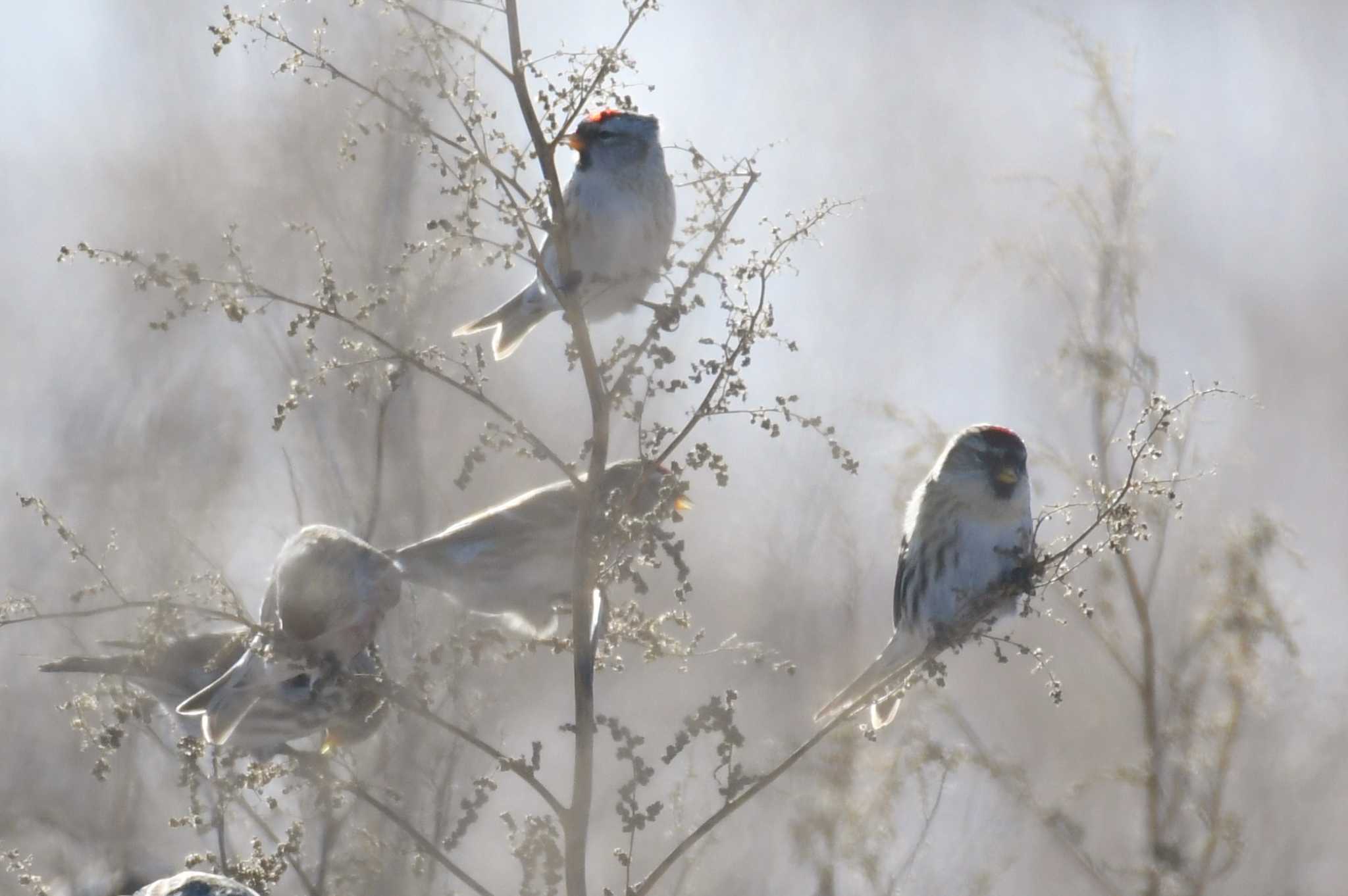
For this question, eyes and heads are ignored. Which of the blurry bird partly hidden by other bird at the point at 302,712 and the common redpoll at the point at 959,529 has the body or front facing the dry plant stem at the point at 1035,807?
the blurry bird partly hidden by other bird

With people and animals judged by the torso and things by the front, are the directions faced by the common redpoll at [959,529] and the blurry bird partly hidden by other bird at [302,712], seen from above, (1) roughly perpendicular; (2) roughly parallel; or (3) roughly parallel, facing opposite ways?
roughly perpendicular

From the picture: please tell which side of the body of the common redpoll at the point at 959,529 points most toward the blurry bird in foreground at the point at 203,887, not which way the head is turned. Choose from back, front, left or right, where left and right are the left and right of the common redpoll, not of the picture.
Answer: right

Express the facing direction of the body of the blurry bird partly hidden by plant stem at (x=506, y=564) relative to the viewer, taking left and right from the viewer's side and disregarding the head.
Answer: facing to the right of the viewer

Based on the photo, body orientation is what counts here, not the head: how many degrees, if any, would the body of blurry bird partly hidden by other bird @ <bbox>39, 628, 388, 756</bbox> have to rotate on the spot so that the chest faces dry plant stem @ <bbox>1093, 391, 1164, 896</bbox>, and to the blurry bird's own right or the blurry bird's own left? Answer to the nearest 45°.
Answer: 0° — it already faces it

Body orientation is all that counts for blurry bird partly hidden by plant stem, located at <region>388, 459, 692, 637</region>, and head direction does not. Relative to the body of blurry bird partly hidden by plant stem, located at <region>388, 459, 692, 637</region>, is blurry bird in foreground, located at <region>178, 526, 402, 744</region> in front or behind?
behind

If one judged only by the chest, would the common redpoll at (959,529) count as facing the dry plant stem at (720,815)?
no

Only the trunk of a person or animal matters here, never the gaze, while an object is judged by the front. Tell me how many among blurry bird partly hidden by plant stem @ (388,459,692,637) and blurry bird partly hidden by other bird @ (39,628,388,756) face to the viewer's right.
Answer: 2

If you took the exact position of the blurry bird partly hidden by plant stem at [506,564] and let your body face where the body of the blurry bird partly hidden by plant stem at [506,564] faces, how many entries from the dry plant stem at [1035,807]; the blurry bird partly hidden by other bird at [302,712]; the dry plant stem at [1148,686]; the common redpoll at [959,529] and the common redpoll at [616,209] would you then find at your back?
1

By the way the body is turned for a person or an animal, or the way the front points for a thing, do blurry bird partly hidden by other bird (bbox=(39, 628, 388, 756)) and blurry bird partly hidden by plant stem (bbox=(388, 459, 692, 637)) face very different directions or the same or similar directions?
same or similar directions

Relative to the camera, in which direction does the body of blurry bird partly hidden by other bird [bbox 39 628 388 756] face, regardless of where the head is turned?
to the viewer's right

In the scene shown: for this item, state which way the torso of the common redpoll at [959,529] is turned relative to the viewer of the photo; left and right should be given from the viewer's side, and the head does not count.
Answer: facing the viewer and to the right of the viewer

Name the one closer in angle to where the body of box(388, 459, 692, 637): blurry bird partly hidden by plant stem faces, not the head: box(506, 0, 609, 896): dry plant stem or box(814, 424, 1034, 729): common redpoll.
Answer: the common redpoll

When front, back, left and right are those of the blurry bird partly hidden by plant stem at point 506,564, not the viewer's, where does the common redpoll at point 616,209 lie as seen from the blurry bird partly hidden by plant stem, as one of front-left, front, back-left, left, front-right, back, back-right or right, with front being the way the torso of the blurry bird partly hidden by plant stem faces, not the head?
front-right

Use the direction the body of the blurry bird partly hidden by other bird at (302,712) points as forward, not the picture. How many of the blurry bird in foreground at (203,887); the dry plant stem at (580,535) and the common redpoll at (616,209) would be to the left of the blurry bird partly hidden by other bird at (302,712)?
0

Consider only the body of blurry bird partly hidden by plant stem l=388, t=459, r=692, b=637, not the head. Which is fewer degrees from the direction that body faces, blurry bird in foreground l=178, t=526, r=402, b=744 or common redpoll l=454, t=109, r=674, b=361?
the common redpoll
